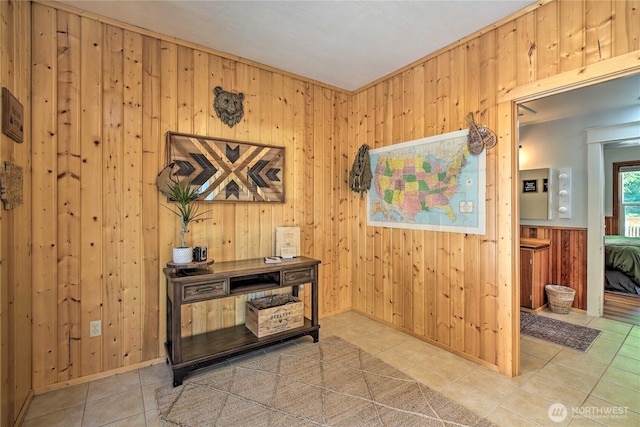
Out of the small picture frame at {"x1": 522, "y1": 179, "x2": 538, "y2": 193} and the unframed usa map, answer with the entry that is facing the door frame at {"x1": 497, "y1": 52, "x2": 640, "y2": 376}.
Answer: the small picture frame

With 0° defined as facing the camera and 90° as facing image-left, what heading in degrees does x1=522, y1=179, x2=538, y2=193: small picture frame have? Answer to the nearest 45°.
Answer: approximately 0°

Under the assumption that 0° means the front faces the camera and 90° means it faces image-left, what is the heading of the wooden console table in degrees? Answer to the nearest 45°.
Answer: approximately 315°

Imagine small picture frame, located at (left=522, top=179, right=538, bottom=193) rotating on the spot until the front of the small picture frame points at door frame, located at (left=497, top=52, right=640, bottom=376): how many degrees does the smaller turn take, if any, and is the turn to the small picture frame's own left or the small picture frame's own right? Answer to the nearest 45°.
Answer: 0° — it already faces it

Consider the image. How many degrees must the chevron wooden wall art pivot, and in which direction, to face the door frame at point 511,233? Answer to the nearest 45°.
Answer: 0° — it already faces it

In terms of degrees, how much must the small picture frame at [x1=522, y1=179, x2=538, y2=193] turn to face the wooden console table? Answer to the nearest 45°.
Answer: approximately 45° to its right

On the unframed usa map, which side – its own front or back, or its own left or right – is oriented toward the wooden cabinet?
back

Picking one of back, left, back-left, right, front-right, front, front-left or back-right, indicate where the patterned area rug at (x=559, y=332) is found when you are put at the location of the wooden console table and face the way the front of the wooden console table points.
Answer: front-left

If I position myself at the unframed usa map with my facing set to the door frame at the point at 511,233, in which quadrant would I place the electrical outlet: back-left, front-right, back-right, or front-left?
back-right

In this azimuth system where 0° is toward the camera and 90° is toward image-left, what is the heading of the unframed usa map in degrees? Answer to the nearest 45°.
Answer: approximately 45°
